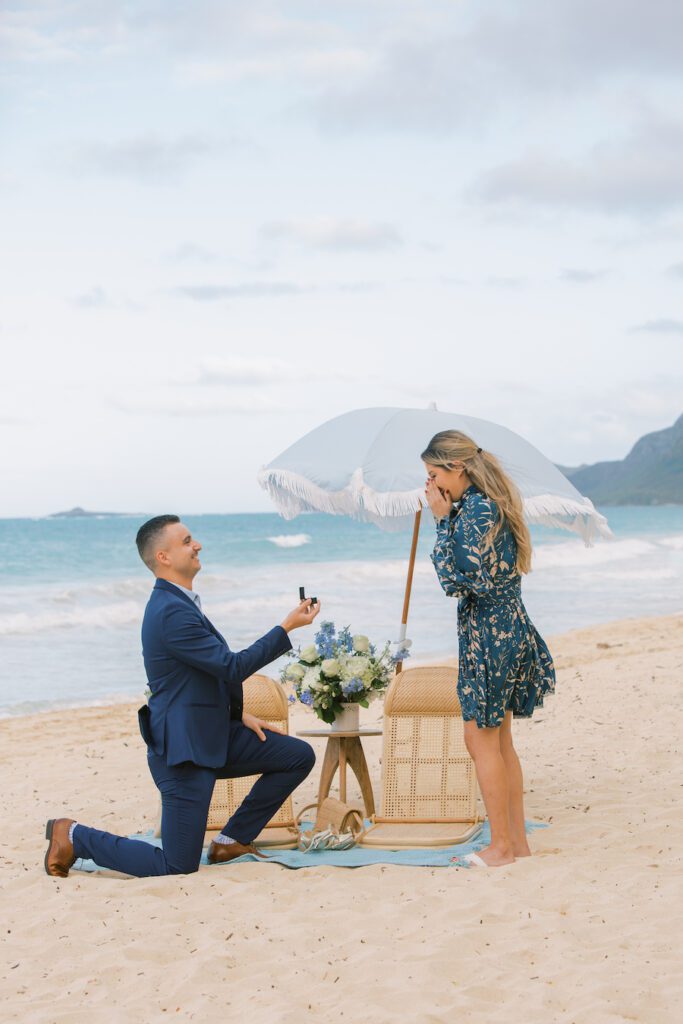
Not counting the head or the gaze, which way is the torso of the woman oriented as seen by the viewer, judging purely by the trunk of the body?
to the viewer's left

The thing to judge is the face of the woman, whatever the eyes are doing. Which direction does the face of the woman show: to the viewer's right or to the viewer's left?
to the viewer's left

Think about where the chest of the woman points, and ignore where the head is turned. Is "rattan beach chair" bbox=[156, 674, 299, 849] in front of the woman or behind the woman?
in front

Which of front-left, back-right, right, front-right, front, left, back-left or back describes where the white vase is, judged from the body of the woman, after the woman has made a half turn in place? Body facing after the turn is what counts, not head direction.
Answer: back-left

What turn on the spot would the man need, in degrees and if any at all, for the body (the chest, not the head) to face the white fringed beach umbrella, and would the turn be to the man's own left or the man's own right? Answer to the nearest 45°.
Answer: approximately 45° to the man's own left

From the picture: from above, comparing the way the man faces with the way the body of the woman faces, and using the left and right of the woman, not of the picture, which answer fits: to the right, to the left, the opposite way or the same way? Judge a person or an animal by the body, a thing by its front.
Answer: the opposite way

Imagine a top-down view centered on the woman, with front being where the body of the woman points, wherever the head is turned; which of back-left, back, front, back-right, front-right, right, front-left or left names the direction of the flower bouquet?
front-right

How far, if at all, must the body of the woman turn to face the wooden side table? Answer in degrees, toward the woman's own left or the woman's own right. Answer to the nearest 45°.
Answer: approximately 45° to the woman's own right

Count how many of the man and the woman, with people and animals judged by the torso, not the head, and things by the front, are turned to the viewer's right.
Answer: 1

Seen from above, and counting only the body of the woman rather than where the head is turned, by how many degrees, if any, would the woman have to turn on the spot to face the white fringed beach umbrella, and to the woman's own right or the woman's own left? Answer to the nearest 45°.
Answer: approximately 45° to the woman's own right

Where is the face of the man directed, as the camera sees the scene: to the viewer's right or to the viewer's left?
to the viewer's right

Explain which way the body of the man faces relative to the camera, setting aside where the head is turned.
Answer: to the viewer's right
